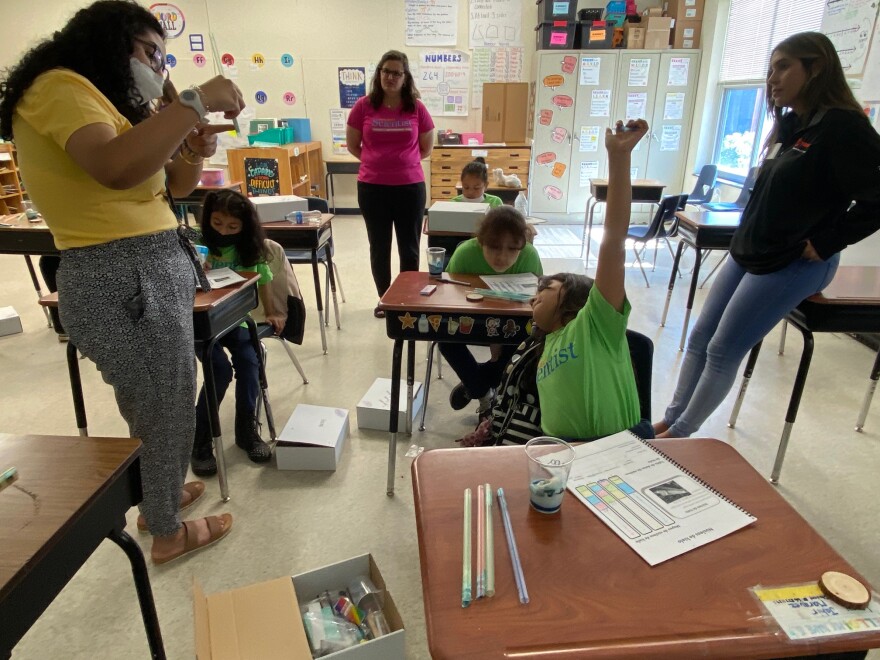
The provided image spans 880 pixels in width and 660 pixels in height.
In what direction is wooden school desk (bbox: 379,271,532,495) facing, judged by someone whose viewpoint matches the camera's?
facing away from the viewer

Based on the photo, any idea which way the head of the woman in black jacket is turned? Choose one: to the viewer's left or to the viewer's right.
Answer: to the viewer's left

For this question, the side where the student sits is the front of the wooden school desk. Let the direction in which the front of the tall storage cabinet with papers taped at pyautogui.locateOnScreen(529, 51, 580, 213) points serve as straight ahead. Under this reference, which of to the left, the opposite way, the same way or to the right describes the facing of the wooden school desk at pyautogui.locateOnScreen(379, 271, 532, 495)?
the opposite way

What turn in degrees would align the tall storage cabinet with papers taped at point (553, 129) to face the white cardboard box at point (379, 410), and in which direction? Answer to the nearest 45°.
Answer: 0° — it already faces it

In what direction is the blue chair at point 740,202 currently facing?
to the viewer's left

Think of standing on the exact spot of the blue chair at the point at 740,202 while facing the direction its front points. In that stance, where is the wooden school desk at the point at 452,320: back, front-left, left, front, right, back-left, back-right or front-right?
left

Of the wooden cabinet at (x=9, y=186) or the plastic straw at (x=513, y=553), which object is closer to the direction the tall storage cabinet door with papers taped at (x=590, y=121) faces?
the plastic straw
